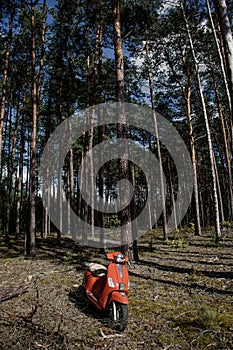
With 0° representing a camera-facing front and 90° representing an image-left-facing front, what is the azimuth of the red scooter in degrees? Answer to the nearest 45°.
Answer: approximately 315°

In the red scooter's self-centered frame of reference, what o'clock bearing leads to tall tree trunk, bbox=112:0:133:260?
The tall tree trunk is roughly at 8 o'clock from the red scooter.

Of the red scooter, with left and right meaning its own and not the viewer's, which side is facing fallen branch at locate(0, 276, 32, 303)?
back
